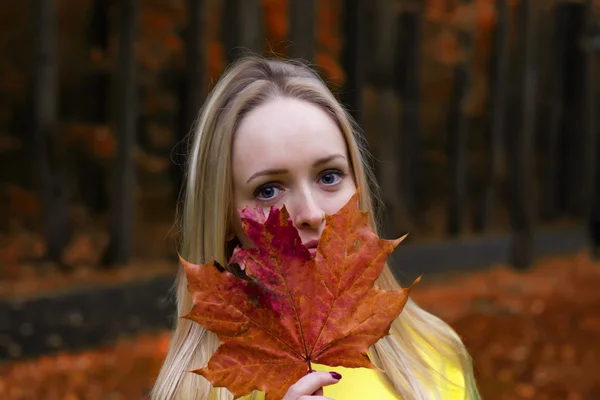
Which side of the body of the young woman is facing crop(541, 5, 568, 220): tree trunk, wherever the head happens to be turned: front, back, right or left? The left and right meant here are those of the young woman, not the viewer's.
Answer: back

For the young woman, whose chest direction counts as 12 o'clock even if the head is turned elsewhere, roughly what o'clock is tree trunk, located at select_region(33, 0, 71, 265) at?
The tree trunk is roughly at 5 o'clock from the young woman.

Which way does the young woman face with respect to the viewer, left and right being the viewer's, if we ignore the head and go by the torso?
facing the viewer

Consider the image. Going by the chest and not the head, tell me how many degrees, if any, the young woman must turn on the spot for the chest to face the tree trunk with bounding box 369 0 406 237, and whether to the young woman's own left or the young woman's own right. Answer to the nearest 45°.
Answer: approximately 180°

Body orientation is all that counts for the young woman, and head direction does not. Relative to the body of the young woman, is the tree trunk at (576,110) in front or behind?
behind

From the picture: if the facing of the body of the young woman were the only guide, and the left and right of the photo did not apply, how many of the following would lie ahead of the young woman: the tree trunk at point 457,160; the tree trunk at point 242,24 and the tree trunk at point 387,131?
0

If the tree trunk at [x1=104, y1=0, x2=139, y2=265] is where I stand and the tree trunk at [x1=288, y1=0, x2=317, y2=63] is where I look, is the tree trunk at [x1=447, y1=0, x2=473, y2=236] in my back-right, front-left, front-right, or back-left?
front-left

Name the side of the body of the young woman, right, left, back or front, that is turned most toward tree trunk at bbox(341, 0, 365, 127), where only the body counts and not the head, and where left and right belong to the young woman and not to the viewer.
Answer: back

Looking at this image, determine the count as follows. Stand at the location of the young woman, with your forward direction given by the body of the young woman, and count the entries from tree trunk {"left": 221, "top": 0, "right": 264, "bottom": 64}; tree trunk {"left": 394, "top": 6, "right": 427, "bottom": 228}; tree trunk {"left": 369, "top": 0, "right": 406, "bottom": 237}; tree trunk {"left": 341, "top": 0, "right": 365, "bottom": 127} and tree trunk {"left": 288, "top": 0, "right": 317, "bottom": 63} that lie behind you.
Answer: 5

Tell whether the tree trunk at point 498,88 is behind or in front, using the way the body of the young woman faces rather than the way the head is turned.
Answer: behind

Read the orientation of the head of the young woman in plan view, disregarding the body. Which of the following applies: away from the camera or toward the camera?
toward the camera

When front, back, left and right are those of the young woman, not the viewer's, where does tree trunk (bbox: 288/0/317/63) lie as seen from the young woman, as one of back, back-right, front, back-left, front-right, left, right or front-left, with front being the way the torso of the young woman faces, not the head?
back
